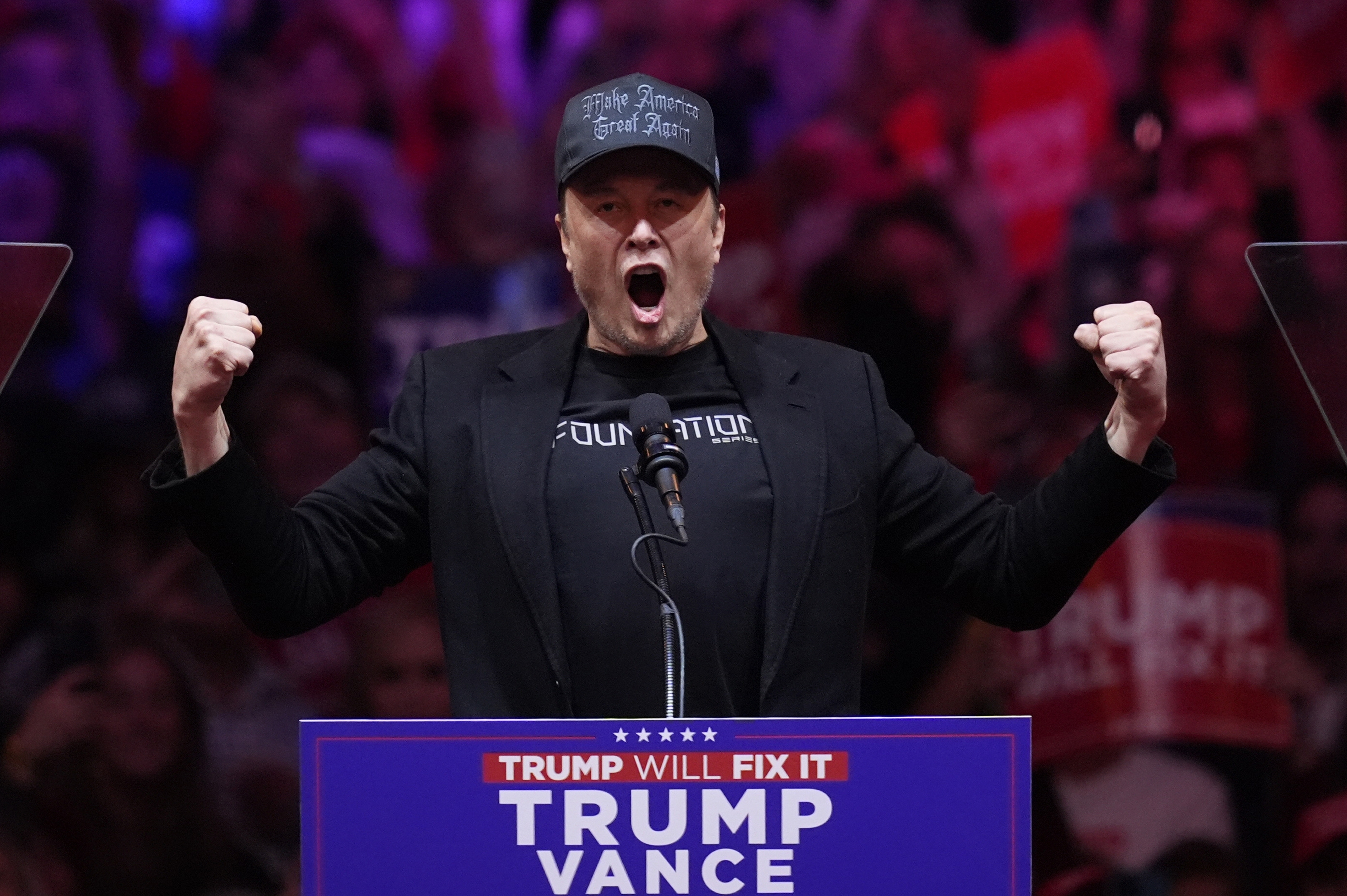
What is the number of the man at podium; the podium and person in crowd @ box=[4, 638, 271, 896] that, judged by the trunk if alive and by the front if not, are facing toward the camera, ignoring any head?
3

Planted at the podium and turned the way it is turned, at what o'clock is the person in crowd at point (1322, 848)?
The person in crowd is roughly at 7 o'clock from the podium.

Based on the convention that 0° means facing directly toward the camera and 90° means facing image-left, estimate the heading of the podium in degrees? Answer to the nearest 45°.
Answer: approximately 0°

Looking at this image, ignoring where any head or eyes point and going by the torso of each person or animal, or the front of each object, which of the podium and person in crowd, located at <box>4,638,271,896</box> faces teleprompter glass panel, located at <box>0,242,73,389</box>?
the person in crowd

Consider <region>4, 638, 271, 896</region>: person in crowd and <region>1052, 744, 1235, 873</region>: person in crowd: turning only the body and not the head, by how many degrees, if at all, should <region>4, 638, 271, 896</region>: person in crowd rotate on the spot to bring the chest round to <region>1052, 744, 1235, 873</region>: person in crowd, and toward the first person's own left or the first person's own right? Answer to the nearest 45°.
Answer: approximately 90° to the first person's own left

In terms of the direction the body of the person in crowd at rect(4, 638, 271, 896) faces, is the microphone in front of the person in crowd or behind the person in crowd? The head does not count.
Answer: in front

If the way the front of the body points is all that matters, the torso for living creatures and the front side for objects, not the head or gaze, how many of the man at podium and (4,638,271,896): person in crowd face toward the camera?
2

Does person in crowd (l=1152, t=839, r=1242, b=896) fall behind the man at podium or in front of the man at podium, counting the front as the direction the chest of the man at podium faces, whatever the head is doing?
behind

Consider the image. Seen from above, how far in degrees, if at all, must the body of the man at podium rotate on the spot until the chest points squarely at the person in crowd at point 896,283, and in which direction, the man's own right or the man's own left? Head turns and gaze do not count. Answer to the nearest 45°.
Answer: approximately 180°
